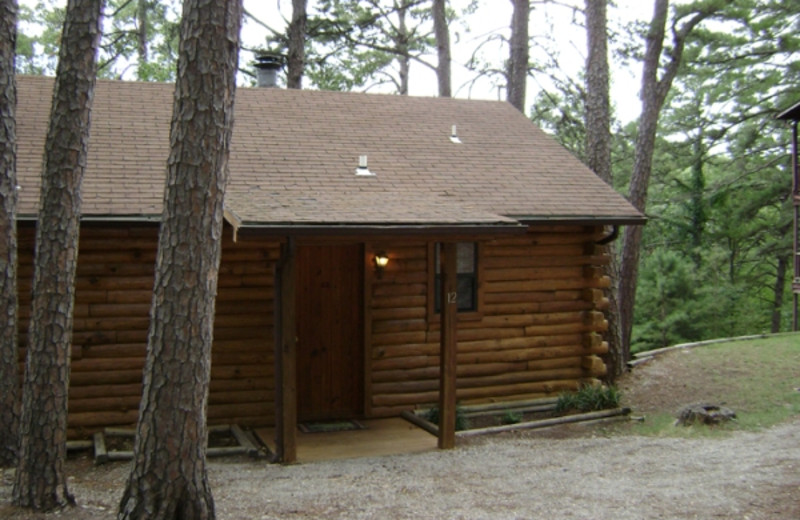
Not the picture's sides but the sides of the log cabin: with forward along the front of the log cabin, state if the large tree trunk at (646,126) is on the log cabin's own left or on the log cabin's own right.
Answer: on the log cabin's own left

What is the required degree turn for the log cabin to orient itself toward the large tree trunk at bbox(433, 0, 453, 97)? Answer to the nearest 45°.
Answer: approximately 180°

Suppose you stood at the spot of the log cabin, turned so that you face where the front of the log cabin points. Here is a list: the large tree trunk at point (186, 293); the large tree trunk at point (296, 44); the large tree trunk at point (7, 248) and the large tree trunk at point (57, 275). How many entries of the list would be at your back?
1

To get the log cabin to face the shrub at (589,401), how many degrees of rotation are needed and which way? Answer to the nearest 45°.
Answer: approximately 90° to its left

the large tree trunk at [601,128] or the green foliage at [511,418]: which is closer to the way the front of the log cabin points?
the green foliage

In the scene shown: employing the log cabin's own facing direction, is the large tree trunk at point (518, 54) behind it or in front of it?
behind

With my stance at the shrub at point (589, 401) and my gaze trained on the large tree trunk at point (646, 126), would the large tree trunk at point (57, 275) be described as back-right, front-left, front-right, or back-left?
back-left

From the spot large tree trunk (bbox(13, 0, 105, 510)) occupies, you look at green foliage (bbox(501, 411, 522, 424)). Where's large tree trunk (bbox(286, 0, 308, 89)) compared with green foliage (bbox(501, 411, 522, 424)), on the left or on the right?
left

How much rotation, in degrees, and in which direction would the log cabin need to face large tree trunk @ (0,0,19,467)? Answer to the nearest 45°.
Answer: approximately 45° to its right

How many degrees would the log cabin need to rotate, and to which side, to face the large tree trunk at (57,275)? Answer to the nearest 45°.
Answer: approximately 45° to its right

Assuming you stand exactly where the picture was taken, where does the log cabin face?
facing the viewer

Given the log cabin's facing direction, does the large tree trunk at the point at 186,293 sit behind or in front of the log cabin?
in front
